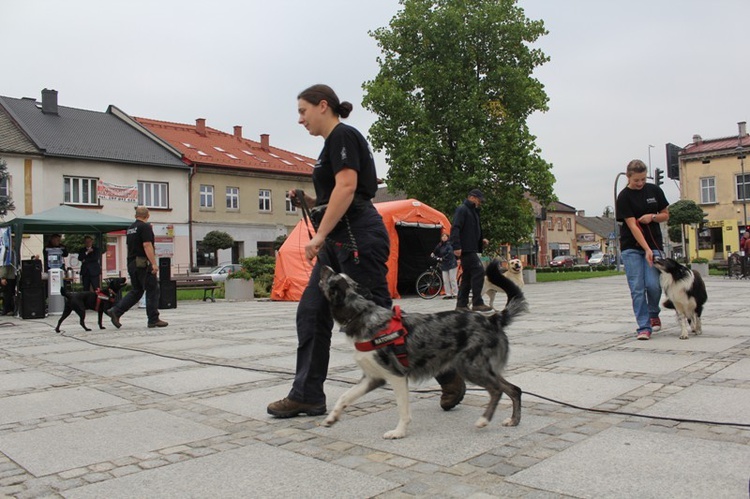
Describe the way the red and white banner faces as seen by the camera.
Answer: facing the viewer

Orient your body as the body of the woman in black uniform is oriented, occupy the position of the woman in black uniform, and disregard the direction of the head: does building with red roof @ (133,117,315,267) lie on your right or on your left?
on your right

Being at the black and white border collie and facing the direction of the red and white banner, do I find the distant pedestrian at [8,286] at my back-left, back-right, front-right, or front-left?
front-left

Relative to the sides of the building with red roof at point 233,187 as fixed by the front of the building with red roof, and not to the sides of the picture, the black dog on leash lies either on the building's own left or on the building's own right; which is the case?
on the building's own right

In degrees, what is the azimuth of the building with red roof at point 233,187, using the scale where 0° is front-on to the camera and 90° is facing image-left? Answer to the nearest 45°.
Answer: approximately 315°

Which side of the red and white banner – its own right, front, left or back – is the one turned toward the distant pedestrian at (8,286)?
front

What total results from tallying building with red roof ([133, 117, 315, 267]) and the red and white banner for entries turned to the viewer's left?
0

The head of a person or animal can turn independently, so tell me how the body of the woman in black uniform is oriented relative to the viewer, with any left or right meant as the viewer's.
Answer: facing to the left of the viewer

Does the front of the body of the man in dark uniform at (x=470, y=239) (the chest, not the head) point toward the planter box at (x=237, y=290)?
no

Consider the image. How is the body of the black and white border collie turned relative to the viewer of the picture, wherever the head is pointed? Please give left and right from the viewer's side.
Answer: facing the viewer and to the left of the viewer

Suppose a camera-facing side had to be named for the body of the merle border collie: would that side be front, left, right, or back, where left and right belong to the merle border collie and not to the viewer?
left

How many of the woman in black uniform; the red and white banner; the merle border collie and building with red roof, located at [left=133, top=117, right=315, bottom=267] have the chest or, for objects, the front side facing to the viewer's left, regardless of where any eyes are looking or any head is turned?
2

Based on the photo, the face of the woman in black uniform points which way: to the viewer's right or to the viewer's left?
to the viewer's left

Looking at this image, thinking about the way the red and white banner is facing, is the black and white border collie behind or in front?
in front

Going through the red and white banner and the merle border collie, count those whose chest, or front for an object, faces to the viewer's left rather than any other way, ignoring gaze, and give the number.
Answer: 1
